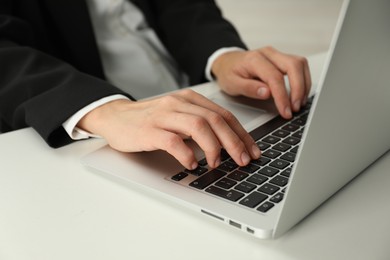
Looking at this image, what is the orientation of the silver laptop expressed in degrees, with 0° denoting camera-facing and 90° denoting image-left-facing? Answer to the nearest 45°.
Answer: approximately 135°
